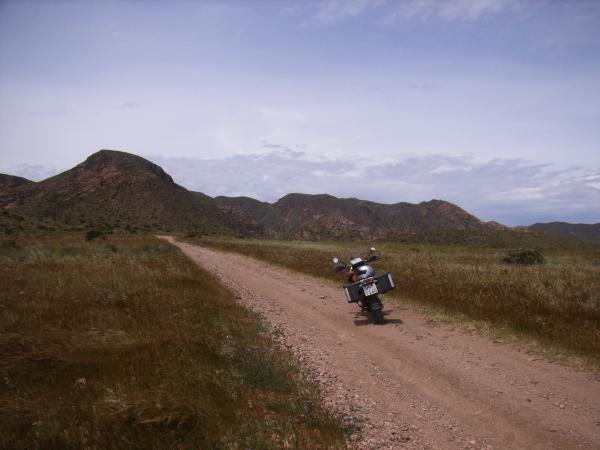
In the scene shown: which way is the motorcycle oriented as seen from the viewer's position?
away from the camera

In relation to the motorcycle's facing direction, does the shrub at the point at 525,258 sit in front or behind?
in front
